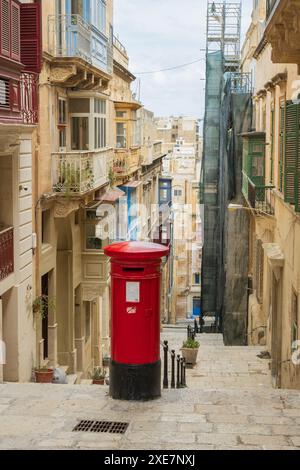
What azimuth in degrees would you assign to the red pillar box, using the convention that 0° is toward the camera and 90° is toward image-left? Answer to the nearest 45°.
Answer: approximately 0°

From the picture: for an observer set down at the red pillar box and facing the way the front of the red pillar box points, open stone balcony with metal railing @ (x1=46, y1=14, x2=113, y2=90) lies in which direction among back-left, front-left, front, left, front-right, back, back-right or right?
back

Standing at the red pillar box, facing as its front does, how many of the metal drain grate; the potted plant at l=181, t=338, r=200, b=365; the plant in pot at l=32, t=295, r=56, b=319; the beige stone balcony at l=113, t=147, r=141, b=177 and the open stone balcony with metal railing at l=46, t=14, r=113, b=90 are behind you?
4

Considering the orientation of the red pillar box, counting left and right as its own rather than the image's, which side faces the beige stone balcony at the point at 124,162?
back

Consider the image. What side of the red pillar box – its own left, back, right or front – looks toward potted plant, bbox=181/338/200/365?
back

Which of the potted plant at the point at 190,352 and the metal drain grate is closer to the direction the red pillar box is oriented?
the metal drain grate

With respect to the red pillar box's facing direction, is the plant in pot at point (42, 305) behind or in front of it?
behind

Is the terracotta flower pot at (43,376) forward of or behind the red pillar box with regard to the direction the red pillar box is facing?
behind
